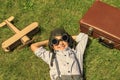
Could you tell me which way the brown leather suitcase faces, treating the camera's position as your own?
facing the viewer and to the left of the viewer

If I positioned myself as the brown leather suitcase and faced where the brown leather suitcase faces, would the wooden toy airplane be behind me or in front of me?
in front

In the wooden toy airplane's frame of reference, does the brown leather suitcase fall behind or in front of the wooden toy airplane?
in front
